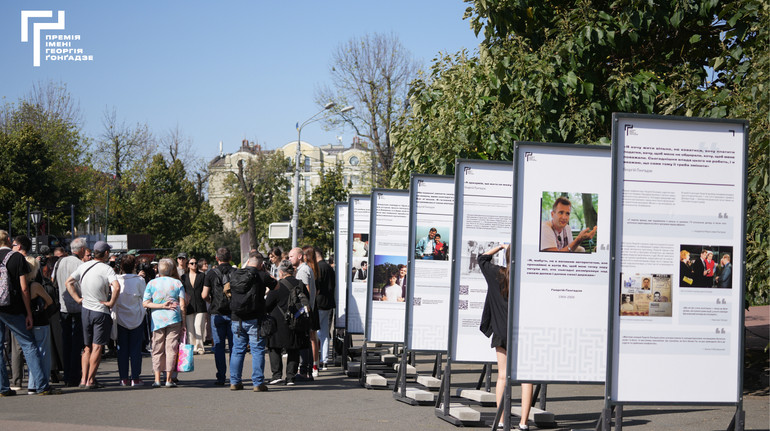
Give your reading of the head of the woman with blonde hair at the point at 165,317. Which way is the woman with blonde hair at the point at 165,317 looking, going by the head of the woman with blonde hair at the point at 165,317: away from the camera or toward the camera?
away from the camera

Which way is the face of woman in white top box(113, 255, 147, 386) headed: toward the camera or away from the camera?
away from the camera

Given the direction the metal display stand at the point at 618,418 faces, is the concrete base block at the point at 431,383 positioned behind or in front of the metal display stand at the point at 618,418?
behind

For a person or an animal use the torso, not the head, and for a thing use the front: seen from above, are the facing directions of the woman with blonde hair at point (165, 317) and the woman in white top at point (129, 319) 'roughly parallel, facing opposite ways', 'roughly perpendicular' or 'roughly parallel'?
roughly parallel

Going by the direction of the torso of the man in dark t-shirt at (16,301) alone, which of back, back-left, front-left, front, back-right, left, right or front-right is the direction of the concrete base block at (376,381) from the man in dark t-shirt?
front-right

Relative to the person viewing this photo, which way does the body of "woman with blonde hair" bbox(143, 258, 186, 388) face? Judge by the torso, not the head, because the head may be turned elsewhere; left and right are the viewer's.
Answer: facing away from the viewer

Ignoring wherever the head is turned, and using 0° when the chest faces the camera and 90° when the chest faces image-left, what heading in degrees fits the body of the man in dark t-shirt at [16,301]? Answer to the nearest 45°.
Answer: approximately 225°

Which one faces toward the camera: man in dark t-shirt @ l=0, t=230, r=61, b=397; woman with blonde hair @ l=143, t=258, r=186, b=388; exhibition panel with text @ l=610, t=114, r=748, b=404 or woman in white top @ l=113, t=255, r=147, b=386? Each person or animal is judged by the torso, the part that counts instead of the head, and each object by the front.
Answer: the exhibition panel with text

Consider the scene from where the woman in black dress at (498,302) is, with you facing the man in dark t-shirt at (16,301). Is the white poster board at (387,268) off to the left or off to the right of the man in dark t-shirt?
right

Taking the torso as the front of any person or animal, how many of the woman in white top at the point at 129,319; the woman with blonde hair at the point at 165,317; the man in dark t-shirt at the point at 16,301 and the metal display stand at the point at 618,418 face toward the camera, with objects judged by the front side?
1

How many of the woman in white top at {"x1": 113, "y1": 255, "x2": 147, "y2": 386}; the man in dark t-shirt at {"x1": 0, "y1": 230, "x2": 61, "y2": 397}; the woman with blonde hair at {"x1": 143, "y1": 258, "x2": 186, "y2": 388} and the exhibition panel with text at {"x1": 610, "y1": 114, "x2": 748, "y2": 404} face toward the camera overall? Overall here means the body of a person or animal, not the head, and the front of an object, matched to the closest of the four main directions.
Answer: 1

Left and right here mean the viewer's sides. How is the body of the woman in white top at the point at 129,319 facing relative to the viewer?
facing away from the viewer

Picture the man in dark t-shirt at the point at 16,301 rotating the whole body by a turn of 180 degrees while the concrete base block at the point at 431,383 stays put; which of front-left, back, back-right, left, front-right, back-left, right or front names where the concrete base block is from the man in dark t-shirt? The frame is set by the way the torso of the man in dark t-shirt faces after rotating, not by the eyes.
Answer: back-left

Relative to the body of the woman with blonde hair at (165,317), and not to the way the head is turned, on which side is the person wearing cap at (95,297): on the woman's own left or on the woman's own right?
on the woman's own left

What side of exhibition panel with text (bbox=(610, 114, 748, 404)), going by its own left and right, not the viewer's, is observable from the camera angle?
front

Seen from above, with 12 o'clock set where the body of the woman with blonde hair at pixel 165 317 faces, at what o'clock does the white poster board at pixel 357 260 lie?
The white poster board is roughly at 2 o'clock from the woman with blonde hair.

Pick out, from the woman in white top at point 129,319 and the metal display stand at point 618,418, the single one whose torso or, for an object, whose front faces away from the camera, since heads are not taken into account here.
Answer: the woman in white top
